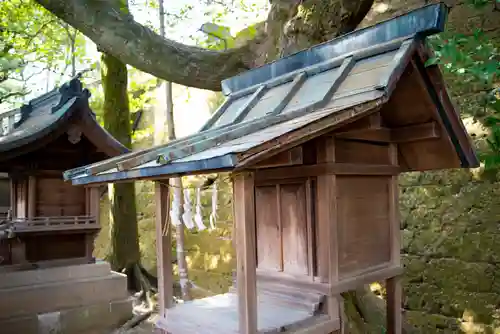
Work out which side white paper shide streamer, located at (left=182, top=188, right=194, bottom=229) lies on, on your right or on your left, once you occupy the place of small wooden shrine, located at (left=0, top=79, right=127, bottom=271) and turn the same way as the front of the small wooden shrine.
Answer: on your left

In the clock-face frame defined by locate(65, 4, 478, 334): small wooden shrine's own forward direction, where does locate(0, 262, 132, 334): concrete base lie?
The concrete base is roughly at 3 o'clock from the small wooden shrine.

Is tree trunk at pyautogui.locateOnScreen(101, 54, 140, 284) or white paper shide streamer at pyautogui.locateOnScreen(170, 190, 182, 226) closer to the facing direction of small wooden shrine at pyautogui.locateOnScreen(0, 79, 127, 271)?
the white paper shide streamer

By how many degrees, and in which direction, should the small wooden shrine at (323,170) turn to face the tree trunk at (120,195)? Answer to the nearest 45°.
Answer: approximately 90° to its right

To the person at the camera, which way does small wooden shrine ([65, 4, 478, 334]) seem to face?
facing the viewer and to the left of the viewer

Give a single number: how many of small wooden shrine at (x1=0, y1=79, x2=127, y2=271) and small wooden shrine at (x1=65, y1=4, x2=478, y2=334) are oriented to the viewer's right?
0

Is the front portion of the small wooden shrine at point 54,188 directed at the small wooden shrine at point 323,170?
no

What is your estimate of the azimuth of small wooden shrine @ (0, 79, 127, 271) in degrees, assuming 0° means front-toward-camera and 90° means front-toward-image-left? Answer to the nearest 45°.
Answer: approximately 45°

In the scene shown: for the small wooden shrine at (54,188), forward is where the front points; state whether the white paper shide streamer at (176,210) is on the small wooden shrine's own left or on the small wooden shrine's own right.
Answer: on the small wooden shrine's own left
